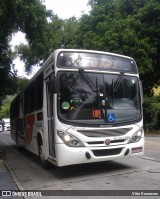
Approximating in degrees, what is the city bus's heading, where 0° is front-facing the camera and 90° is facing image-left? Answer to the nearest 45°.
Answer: approximately 315°
